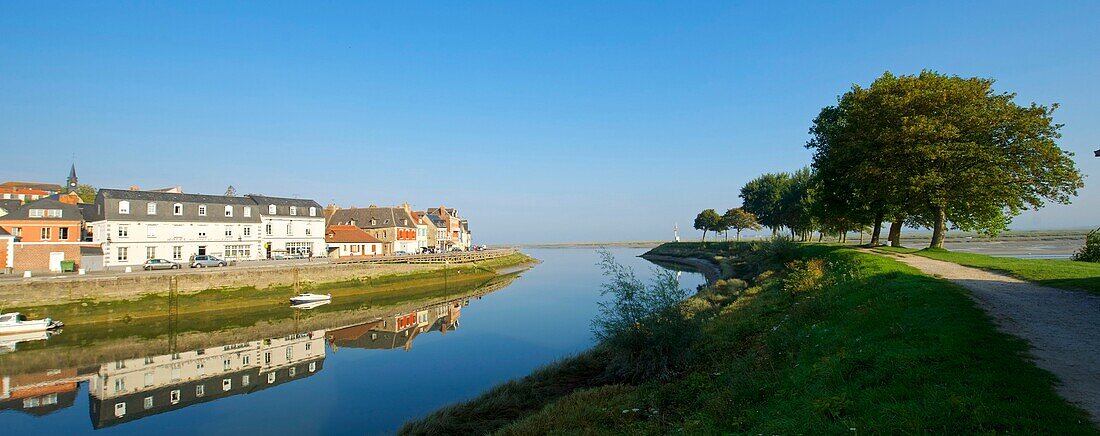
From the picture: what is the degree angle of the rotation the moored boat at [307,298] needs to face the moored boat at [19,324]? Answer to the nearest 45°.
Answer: approximately 135° to its right

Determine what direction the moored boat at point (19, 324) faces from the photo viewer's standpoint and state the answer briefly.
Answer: facing to the left of the viewer

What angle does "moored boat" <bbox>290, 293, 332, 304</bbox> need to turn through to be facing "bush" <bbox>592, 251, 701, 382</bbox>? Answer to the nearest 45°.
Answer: approximately 90° to its right

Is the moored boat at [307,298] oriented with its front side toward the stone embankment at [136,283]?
no

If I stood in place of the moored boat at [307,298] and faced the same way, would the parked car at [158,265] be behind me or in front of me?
behind

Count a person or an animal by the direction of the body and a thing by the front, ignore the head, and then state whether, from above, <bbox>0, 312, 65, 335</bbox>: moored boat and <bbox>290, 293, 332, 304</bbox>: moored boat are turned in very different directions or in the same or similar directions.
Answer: same or similar directions
